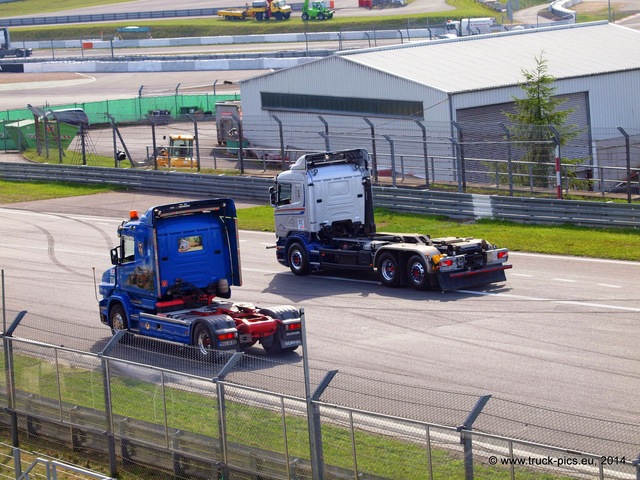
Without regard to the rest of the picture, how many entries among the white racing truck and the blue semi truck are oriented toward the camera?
0

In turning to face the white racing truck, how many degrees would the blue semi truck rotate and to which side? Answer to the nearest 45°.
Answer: approximately 90° to its right

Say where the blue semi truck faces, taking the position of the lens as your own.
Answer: facing away from the viewer and to the left of the viewer

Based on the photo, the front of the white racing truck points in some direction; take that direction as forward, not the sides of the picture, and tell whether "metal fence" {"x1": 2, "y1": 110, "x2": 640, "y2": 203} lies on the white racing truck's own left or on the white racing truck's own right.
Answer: on the white racing truck's own right

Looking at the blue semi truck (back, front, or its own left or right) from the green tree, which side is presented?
right

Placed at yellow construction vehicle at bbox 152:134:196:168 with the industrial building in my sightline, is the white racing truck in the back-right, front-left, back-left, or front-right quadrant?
front-right

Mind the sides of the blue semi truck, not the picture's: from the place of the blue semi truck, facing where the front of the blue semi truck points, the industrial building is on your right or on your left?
on your right

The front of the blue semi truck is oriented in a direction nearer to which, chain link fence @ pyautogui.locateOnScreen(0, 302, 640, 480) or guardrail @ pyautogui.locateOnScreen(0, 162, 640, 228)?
the guardrail

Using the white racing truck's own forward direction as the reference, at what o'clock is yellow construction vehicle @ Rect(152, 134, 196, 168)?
The yellow construction vehicle is roughly at 1 o'clock from the white racing truck.

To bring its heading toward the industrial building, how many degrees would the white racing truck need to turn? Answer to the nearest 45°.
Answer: approximately 45° to its right

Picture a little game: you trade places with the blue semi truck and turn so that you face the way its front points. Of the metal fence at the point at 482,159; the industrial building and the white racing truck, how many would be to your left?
0

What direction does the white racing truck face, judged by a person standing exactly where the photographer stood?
facing away from the viewer and to the left of the viewer

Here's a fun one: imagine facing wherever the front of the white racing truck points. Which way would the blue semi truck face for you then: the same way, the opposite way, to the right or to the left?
the same way
